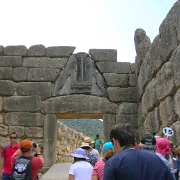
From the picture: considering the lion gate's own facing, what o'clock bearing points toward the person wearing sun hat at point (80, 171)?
The person wearing sun hat is roughly at 12 o'clock from the lion gate.

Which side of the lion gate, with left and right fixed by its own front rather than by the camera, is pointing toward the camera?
front

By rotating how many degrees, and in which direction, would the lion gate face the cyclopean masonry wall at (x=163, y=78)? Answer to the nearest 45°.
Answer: approximately 45° to its left
